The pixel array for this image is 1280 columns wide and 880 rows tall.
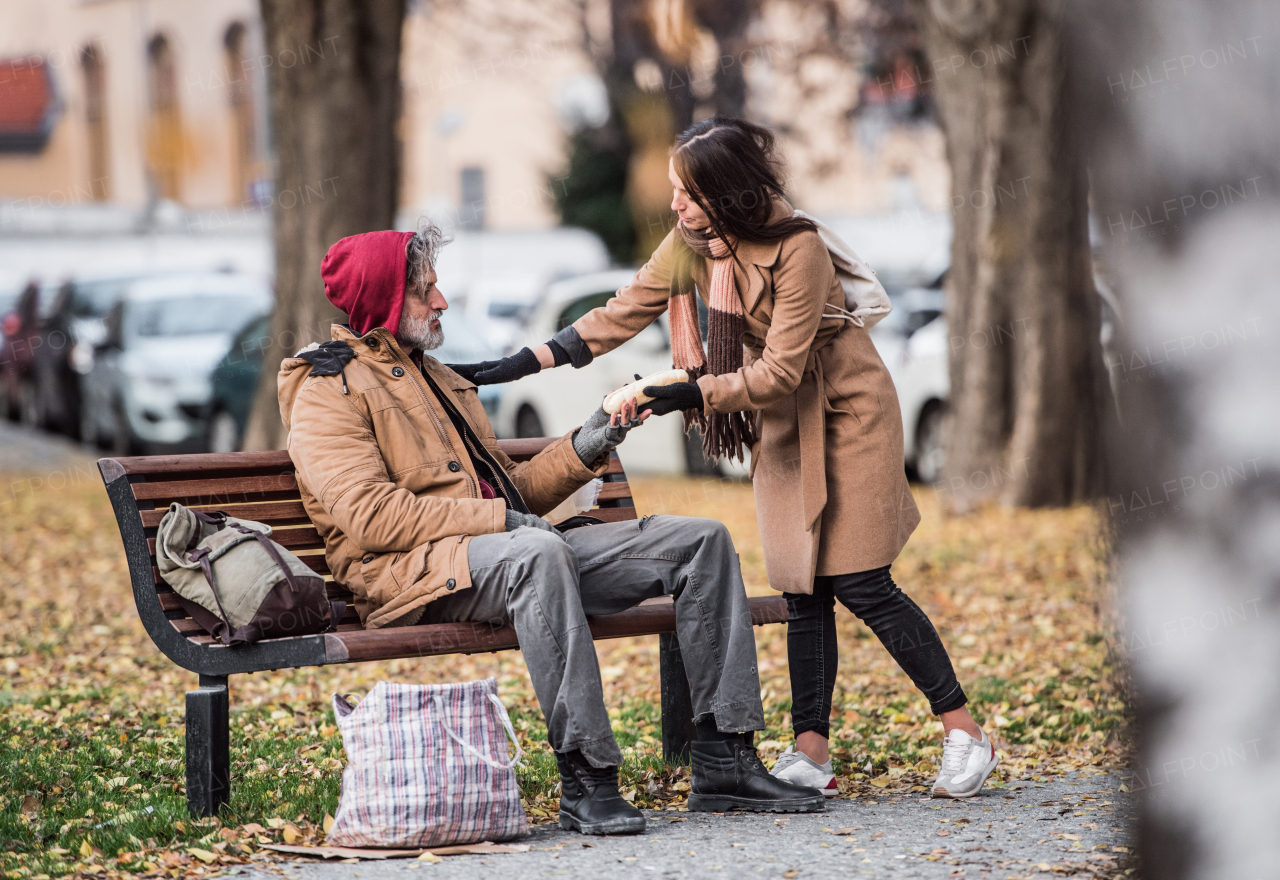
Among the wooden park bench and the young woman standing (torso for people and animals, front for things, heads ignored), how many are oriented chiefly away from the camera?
0

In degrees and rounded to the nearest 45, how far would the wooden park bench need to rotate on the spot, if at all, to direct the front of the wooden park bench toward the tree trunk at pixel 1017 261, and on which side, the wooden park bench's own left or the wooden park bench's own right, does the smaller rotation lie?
approximately 90° to the wooden park bench's own left

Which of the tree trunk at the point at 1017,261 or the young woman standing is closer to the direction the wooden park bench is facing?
the young woman standing

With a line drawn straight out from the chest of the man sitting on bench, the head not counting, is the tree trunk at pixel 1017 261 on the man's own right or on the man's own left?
on the man's own left

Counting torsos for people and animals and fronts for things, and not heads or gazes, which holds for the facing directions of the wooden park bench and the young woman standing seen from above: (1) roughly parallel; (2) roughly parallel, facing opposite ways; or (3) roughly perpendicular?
roughly perpendicular

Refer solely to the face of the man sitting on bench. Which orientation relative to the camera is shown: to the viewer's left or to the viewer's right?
to the viewer's right

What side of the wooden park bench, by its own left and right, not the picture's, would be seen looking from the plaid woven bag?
front

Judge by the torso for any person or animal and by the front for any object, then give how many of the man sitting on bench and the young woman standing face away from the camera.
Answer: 0

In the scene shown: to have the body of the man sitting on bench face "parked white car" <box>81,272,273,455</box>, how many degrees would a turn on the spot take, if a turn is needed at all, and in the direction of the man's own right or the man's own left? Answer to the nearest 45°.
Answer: approximately 135° to the man's own left

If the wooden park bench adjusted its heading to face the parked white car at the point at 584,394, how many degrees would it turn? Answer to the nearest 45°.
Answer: approximately 135° to its left

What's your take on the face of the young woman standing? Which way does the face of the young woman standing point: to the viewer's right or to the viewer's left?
to the viewer's left

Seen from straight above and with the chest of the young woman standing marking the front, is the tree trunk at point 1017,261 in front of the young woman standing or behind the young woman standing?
behind

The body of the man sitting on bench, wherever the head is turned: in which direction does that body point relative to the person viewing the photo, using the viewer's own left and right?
facing the viewer and to the right of the viewer

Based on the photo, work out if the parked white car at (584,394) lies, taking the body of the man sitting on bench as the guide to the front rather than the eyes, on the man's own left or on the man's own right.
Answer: on the man's own left
